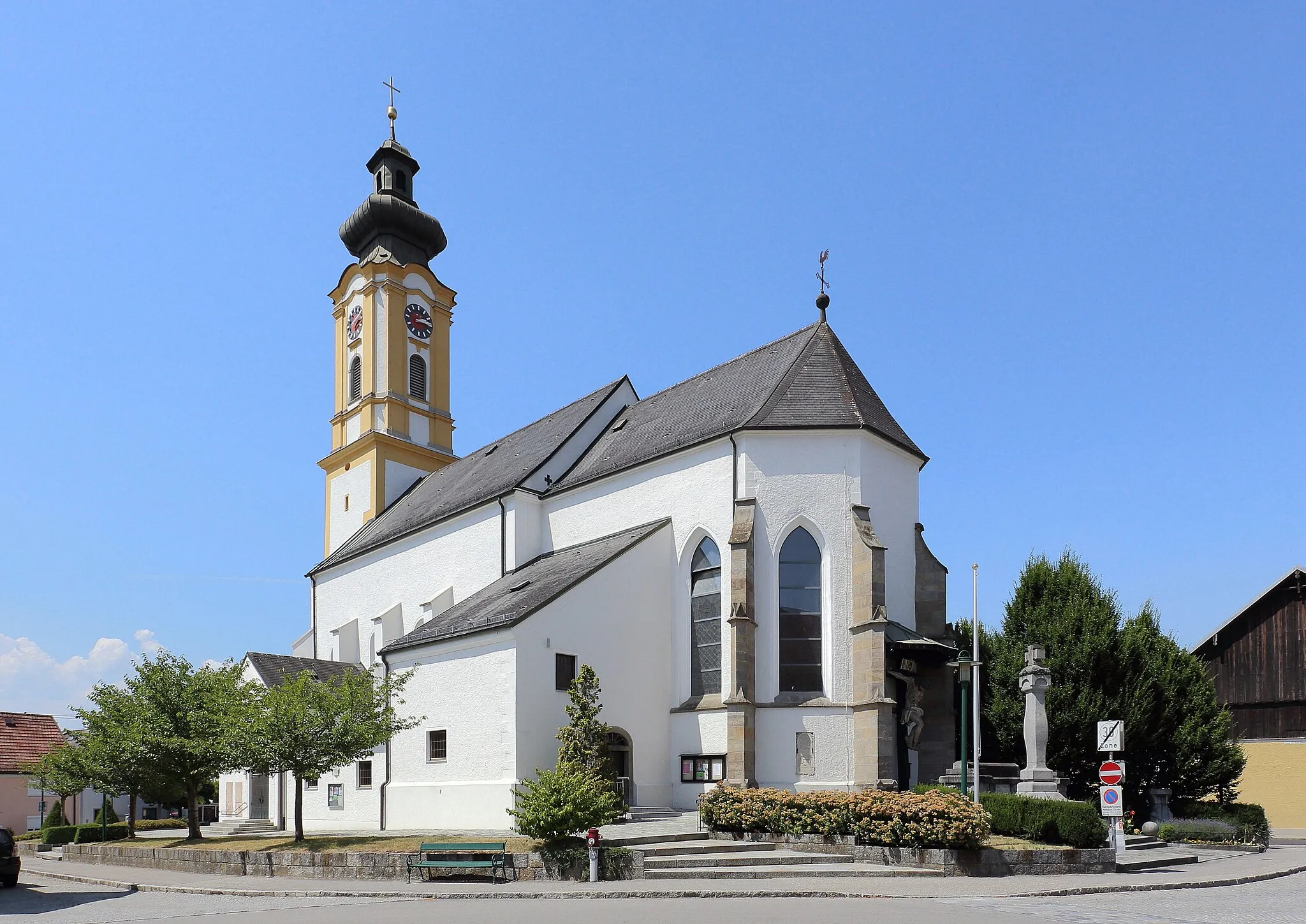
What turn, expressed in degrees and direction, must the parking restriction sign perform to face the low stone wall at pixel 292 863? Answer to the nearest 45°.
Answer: approximately 90° to its right

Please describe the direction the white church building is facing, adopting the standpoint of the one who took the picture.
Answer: facing away from the viewer and to the left of the viewer

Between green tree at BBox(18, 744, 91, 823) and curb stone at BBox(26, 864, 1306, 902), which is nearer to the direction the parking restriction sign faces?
the curb stone

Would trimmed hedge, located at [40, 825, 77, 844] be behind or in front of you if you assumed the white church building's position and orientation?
in front

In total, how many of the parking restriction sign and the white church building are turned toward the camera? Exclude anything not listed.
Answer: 1

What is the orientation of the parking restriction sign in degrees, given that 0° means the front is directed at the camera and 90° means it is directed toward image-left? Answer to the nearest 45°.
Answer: approximately 0°
